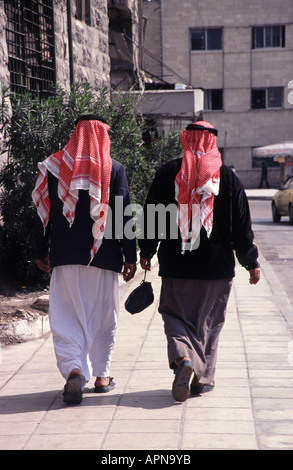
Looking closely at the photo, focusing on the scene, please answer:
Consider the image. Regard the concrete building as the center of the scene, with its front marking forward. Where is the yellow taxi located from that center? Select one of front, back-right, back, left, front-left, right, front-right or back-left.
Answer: front

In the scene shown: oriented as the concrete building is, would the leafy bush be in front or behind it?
in front

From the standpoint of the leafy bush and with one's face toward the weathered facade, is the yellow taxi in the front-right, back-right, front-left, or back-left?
front-right

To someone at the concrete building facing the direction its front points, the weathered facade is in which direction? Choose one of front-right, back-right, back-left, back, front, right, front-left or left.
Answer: front

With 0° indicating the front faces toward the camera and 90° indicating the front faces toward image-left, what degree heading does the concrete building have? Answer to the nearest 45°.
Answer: approximately 0°
